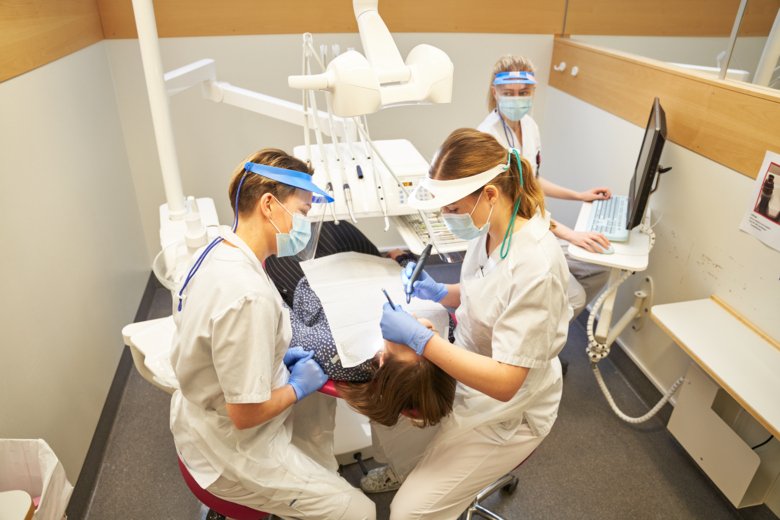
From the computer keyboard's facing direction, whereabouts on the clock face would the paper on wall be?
The paper on wall is roughly at 7 o'clock from the computer keyboard.

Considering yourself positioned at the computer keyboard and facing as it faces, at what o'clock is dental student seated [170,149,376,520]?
The dental student seated is roughly at 10 o'clock from the computer keyboard.

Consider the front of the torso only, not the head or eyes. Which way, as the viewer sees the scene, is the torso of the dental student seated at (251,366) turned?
to the viewer's right

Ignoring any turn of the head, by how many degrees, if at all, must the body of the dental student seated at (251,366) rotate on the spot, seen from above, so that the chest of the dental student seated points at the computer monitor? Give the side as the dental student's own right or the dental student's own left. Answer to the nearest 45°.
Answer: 0° — they already face it

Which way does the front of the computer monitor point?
to the viewer's left

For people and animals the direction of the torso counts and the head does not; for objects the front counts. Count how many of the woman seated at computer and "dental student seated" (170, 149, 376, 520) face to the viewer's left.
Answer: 0

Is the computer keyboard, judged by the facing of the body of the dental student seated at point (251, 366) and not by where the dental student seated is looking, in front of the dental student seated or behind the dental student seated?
in front

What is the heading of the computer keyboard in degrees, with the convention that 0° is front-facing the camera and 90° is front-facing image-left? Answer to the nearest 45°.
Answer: approximately 90°

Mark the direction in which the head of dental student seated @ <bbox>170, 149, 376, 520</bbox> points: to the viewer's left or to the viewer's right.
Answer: to the viewer's right

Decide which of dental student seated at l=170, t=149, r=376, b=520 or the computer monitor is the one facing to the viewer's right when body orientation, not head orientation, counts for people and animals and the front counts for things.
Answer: the dental student seated
